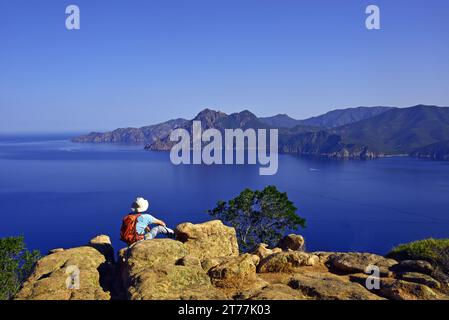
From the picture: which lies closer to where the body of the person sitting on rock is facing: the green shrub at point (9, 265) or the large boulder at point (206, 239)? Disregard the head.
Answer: the large boulder

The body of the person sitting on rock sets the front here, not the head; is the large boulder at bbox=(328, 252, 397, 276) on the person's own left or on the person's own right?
on the person's own right

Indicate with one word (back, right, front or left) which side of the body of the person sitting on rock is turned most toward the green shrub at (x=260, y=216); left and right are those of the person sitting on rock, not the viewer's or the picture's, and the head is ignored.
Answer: front

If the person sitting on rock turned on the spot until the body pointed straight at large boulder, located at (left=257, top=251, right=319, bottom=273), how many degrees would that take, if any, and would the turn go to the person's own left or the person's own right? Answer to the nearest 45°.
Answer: approximately 45° to the person's own right

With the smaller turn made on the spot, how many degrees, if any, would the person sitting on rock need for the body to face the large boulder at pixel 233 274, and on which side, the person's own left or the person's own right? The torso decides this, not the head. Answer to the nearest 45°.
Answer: approximately 90° to the person's own right

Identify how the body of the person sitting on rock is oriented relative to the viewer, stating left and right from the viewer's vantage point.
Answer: facing away from the viewer and to the right of the viewer

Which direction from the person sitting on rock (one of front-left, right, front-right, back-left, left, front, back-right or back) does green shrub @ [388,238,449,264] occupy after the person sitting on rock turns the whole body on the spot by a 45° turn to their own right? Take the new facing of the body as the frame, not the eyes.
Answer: front

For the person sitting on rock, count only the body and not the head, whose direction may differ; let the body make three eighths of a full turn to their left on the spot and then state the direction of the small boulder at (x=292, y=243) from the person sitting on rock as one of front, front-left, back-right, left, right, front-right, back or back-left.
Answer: back-right

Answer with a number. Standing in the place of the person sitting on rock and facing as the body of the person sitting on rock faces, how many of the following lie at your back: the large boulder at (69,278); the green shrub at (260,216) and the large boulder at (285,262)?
1
